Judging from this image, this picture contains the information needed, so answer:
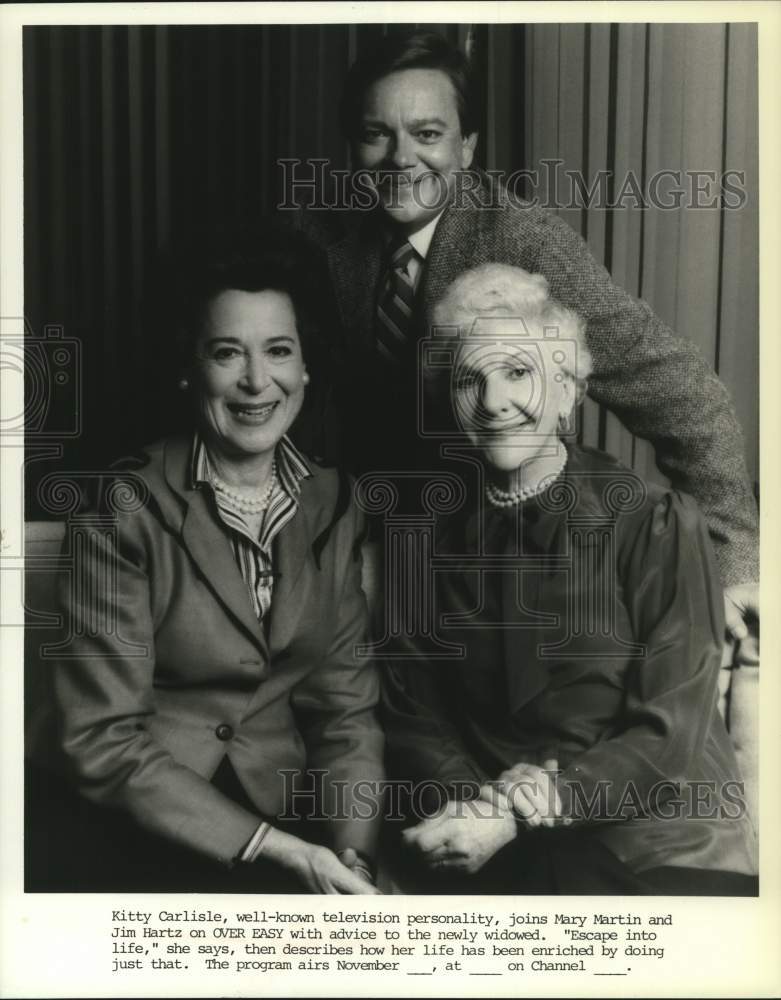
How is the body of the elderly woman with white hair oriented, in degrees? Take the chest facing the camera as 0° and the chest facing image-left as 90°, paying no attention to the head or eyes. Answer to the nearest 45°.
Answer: approximately 45°
